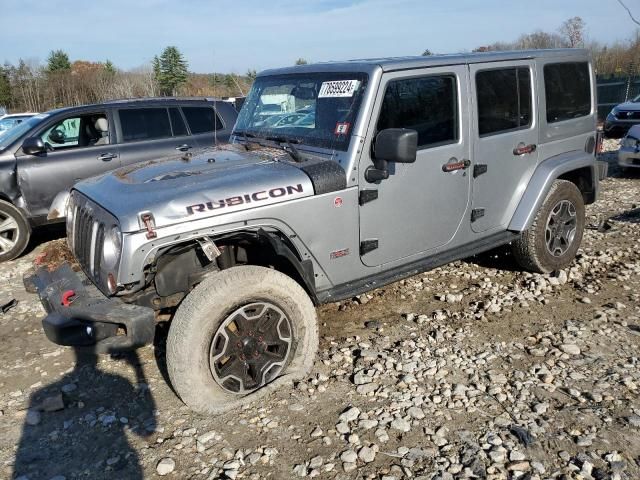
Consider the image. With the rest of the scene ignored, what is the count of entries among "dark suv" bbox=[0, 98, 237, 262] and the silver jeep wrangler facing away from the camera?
0

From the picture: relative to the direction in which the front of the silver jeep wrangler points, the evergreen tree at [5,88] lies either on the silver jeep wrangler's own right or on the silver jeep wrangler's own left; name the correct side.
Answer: on the silver jeep wrangler's own right

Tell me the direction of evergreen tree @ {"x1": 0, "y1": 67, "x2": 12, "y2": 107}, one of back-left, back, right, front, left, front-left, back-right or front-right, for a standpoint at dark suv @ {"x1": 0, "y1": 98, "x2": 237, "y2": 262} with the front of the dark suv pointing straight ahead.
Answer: back-right

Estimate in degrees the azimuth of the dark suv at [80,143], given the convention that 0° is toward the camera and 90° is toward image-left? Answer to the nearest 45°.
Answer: approximately 45°

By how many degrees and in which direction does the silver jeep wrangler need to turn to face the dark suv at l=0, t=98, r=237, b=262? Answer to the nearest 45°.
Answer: approximately 90° to its right

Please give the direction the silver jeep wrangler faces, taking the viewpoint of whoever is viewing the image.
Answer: facing the viewer and to the left of the viewer

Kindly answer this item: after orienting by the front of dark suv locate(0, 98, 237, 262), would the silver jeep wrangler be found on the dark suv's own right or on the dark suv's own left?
on the dark suv's own left
